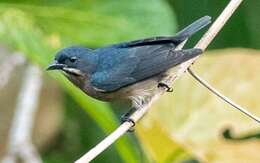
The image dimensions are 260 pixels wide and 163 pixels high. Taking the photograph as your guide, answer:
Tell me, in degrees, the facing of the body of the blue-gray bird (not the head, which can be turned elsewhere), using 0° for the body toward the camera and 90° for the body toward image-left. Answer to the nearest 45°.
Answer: approximately 90°
